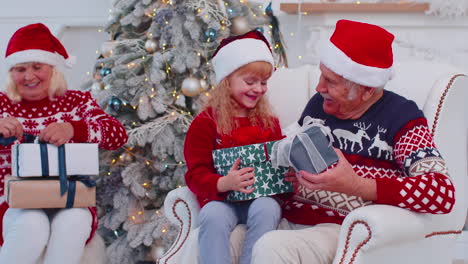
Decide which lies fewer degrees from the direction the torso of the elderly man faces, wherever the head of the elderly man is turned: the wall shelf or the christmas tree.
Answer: the christmas tree

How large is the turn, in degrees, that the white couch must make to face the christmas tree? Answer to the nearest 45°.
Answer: approximately 90° to its right

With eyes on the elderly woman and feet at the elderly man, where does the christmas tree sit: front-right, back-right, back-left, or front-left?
front-right

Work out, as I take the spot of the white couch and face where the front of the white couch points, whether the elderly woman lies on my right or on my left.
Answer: on my right

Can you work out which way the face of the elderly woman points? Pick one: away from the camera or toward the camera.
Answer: toward the camera

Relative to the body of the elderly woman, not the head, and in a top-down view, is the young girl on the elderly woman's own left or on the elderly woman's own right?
on the elderly woman's own left

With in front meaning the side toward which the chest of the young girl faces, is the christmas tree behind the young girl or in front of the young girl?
behind

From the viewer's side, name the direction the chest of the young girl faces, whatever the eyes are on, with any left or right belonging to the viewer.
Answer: facing the viewer and to the right of the viewer

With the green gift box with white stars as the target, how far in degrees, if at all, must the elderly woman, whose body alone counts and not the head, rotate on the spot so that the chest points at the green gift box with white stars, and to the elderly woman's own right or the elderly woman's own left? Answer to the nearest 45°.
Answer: approximately 45° to the elderly woman's own left

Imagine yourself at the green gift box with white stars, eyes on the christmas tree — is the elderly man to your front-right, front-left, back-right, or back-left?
back-right

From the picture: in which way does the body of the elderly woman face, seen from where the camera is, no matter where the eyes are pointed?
toward the camera

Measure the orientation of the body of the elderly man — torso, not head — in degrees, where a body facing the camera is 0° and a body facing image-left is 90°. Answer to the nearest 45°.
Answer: approximately 45°

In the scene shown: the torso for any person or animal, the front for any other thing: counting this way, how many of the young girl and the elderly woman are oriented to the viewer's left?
0

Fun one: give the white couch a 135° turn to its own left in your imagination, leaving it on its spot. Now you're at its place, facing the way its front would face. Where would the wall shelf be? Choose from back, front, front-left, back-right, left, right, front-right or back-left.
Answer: left
